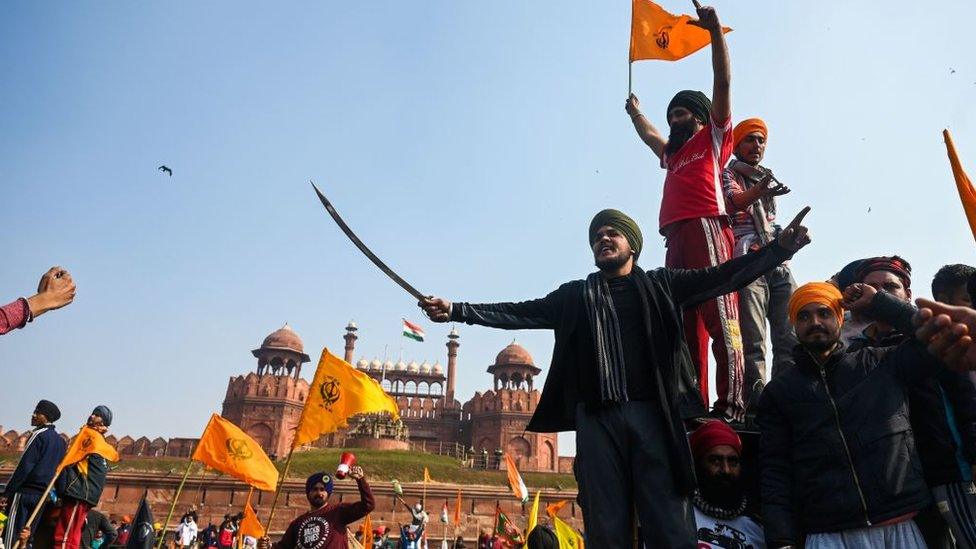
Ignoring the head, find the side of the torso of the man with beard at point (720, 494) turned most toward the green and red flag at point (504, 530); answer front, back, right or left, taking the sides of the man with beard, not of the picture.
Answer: back

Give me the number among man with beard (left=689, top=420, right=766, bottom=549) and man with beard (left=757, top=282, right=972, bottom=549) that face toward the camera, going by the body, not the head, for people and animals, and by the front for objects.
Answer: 2

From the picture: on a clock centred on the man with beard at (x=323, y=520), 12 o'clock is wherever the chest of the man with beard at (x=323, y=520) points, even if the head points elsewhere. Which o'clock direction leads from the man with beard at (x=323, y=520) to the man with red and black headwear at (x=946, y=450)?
the man with red and black headwear at (x=946, y=450) is roughly at 11 o'clock from the man with beard at (x=323, y=520).

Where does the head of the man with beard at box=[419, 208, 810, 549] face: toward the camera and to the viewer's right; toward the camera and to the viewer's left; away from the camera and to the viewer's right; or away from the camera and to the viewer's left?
toward the camera and to the viewer's left

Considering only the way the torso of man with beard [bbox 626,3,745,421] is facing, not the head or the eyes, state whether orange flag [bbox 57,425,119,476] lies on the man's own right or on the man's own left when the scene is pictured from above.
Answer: on the man's own right

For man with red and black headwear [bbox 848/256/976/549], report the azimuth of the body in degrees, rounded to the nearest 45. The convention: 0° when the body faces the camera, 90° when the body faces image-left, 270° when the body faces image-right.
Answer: approximately 45°

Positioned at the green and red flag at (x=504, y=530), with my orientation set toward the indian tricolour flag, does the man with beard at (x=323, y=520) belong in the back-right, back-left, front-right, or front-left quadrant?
back-left

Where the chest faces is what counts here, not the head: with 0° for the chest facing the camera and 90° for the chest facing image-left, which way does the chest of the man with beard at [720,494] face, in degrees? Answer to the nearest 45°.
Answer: approximately 0°

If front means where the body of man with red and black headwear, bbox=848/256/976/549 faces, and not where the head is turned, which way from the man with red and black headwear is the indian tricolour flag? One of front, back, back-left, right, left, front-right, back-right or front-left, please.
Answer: right

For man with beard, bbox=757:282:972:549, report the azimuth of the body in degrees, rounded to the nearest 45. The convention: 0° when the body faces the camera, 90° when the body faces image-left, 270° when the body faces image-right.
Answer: approximately 0°
